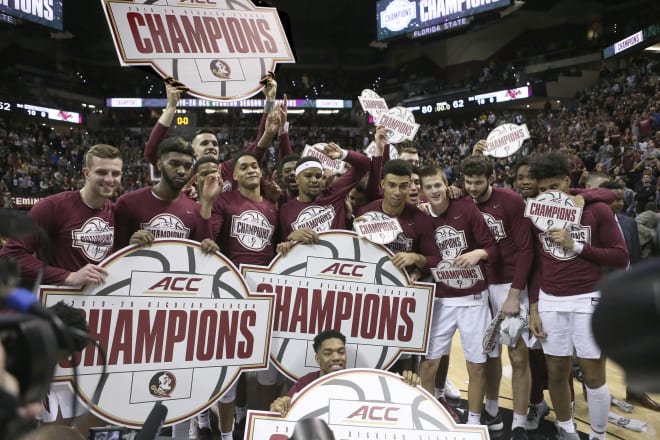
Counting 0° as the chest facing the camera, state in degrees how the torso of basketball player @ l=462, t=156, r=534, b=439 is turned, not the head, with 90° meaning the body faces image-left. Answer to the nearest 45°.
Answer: approximately 45°

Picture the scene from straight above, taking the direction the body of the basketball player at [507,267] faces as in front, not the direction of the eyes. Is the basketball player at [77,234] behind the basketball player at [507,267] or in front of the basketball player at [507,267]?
in front

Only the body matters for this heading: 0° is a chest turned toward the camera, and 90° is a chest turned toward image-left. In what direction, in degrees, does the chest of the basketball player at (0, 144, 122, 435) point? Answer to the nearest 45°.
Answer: approximately 315°

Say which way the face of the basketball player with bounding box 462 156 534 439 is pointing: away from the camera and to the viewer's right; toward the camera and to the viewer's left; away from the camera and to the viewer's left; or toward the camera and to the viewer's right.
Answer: toward the camera and to the viewer's left

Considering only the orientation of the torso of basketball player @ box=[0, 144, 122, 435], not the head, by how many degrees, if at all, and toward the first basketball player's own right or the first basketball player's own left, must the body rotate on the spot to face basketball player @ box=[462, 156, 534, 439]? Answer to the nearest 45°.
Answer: approximately 45° to the first basketball player's own left

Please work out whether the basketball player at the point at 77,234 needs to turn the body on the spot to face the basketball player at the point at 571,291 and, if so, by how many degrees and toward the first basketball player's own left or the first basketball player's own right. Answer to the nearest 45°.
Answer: approximately 45° to the first basketball player's own left

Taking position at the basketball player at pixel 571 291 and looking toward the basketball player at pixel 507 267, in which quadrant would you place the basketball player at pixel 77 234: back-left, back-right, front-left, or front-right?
front-left

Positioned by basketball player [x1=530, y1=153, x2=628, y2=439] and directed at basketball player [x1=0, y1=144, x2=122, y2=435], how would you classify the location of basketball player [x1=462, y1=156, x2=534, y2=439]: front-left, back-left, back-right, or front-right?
front-right

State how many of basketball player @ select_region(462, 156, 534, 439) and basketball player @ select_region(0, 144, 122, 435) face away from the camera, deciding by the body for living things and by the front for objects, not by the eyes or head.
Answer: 0
